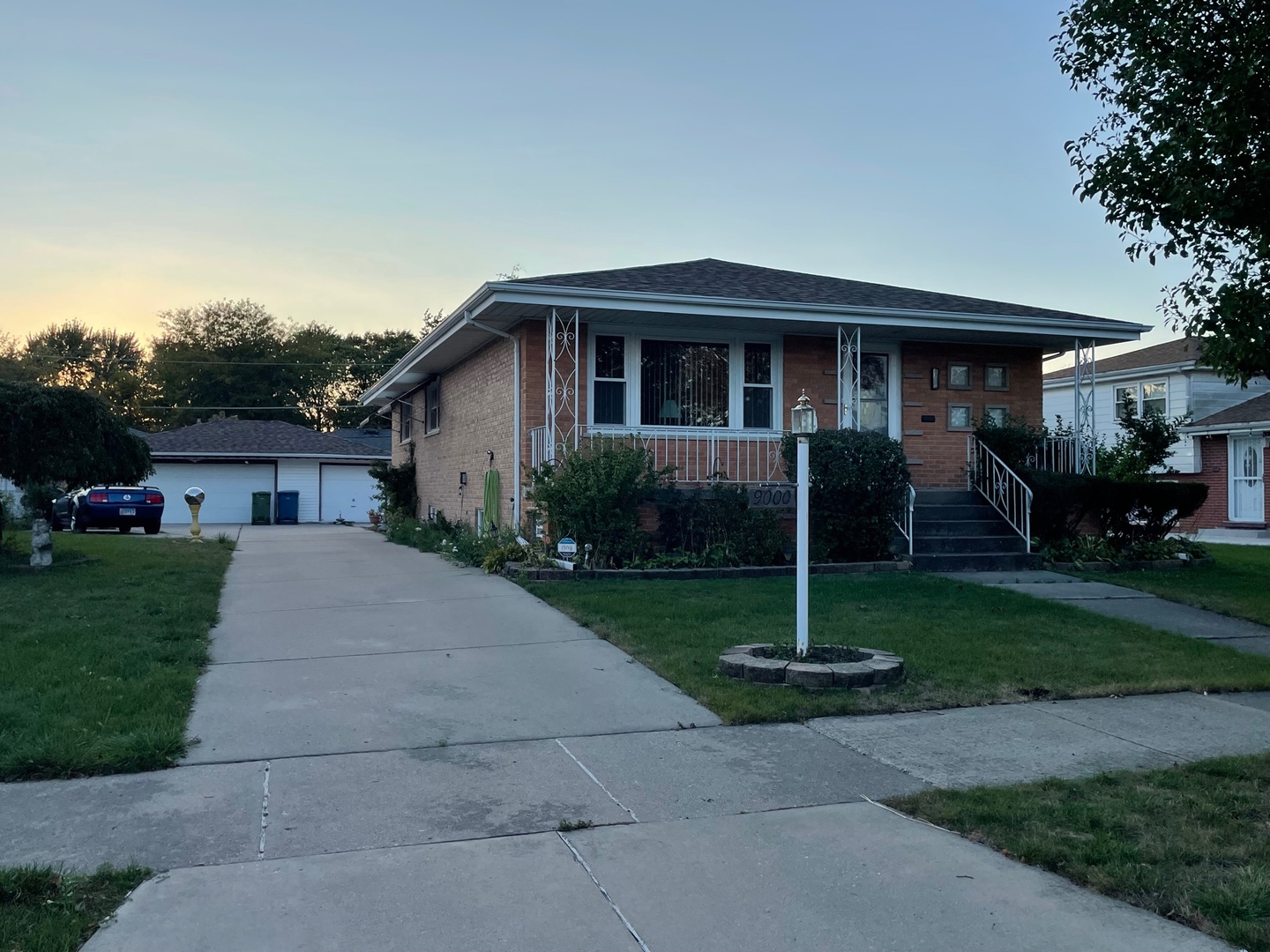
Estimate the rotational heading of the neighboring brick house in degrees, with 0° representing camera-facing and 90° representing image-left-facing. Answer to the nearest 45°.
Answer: approximately 0°

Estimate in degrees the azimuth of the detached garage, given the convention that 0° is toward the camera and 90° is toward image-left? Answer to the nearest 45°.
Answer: approximately 0°

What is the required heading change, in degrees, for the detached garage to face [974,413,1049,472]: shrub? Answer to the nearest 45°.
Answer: approximately 45° to its left

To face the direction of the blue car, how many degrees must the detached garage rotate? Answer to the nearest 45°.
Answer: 0° — it already faces it

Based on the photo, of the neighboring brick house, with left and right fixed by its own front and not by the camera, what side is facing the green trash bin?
right

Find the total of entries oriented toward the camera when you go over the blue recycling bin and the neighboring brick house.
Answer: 2

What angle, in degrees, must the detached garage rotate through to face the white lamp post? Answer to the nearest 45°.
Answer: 0° — it already faces it

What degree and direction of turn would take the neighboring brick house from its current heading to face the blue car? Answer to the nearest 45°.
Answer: approximately 45° to its right
